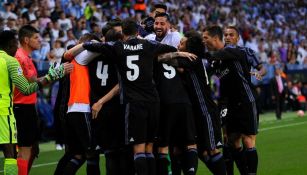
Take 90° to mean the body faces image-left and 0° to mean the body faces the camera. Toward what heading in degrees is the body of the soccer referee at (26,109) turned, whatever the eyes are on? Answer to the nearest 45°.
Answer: approximately 270°

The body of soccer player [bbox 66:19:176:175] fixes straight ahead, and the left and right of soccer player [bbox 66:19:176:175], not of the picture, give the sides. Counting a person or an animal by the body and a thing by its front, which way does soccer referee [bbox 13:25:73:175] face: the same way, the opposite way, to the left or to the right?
to the right

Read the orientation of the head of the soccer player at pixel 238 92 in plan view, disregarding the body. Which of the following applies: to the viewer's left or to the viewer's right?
to the viewer's left

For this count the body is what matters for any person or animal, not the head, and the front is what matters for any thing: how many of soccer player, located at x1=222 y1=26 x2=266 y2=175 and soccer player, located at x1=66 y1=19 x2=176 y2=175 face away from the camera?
1

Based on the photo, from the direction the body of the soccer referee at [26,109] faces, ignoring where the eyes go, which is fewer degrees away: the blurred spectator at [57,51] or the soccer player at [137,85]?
the soccer player

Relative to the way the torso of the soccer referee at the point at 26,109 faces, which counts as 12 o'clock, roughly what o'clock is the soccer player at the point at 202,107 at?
the soccer player at the point at 202,107 is roughly at 1 o'clock from the soccer referee at the point at 26,109.

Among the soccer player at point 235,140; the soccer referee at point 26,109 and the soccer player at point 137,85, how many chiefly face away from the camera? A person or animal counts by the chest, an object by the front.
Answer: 1

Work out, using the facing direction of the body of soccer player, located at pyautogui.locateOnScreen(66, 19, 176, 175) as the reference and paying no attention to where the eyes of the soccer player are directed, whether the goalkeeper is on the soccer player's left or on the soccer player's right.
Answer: on the soccer player's left

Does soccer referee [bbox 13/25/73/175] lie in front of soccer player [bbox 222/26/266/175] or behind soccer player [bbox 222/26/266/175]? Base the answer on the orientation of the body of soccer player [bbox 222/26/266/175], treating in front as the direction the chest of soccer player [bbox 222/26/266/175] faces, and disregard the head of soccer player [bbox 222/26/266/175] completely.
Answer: in front

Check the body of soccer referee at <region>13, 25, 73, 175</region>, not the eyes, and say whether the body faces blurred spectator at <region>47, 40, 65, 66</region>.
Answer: no

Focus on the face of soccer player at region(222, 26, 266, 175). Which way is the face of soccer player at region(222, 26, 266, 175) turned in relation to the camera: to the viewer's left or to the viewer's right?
to the viewer's left

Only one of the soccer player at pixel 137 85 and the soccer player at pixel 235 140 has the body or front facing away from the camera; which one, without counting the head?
the soccer player at pixel 137 85

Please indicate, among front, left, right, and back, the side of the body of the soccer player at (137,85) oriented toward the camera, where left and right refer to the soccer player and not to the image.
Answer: back

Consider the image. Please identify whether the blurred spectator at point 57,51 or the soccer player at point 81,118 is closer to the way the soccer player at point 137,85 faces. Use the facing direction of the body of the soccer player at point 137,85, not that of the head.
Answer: the blurred spectator
